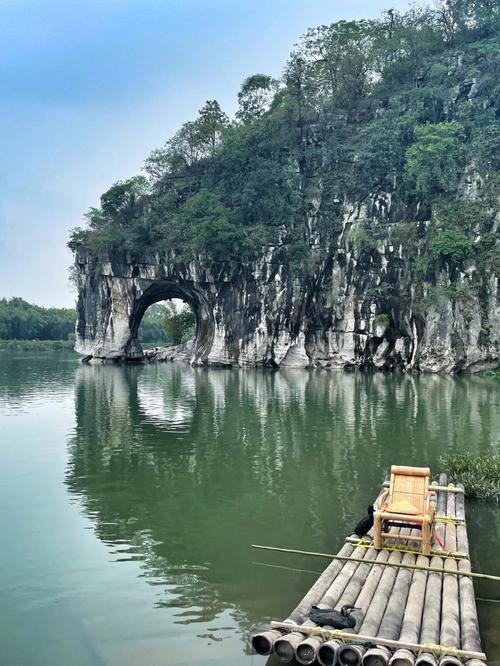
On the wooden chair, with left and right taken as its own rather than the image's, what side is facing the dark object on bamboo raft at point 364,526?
right

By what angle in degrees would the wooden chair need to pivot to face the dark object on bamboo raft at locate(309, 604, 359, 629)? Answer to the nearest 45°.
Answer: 0° — it already faces it

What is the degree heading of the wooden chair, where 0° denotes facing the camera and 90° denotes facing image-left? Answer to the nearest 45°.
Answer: approximately 0°
